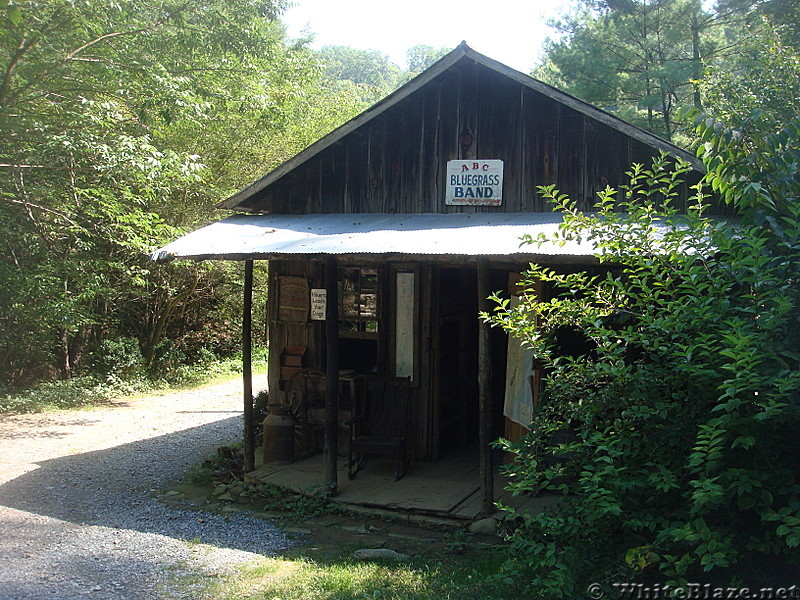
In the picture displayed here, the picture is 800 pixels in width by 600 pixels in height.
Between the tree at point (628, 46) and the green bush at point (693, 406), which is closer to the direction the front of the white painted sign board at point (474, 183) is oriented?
the green bush

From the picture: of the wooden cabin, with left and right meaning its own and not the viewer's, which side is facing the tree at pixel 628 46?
back

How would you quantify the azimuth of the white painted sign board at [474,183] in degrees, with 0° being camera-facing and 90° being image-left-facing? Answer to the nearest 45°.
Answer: approximately 0°

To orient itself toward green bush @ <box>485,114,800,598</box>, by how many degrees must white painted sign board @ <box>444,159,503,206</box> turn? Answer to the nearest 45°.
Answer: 0° — it already faces it

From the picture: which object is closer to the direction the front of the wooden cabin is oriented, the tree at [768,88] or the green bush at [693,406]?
the green bush

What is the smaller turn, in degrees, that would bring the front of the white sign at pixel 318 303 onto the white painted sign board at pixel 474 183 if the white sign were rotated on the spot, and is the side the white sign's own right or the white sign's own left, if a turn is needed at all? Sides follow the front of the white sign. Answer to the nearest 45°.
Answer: approximately 45° to the white sign's own left

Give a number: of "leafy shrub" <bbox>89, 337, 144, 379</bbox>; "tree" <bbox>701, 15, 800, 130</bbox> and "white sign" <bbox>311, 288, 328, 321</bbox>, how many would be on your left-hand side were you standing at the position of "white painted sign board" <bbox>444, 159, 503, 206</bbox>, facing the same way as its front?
1

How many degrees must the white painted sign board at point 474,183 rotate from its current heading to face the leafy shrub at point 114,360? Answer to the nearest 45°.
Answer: approximately 135° to its right
